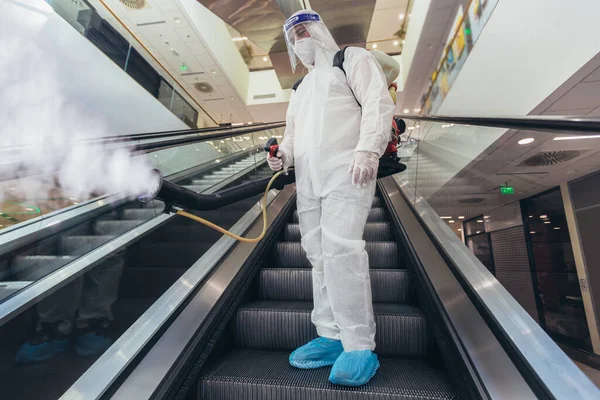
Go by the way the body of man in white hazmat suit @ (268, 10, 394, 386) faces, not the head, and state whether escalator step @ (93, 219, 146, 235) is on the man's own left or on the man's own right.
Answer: on the man's own right

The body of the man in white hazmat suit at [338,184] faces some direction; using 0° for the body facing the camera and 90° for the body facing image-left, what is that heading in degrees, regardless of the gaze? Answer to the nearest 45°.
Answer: approximately 45°

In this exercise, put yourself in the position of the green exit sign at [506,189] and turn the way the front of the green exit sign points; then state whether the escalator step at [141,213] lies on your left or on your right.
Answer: on your right

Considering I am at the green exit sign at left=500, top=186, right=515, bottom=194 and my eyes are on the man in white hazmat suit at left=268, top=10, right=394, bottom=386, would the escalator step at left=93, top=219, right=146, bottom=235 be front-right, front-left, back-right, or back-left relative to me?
front-right

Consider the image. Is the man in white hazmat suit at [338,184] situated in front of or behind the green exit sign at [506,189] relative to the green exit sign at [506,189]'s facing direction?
in front

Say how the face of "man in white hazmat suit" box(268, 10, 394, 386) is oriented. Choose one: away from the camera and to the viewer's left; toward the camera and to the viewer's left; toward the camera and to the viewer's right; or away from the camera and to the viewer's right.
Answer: toward the camera and to the viewer's left

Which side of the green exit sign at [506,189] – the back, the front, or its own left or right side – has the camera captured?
front

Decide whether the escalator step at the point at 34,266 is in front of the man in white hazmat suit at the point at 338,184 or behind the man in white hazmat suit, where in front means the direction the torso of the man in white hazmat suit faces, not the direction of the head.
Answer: in front

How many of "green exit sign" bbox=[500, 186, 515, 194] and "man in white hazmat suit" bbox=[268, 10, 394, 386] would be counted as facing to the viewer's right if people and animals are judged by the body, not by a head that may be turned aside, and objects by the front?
0

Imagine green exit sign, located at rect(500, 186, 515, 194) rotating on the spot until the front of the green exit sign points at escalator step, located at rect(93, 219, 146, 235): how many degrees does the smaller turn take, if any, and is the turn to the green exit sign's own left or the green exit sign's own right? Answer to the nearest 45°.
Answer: approximately 45° to the green exit sign's own right
